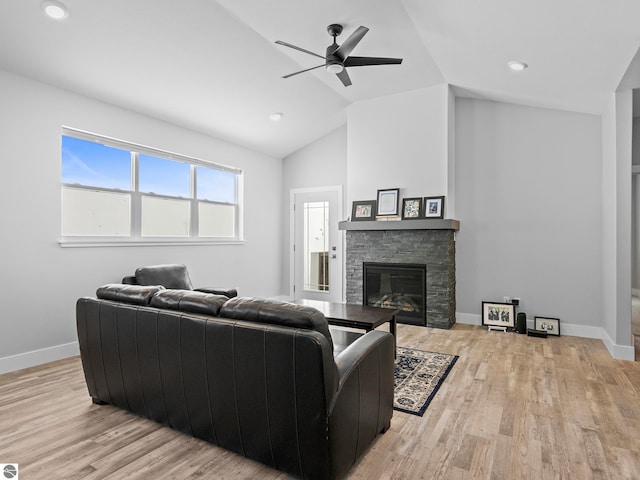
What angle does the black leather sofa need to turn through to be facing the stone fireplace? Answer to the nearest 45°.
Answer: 0° — it already faces it

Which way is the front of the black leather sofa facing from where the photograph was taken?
facing away from the viewer and to the right of the viewer

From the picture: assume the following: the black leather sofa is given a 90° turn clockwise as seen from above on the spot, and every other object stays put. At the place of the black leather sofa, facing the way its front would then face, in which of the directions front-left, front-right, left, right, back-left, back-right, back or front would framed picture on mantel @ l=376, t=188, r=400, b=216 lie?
left

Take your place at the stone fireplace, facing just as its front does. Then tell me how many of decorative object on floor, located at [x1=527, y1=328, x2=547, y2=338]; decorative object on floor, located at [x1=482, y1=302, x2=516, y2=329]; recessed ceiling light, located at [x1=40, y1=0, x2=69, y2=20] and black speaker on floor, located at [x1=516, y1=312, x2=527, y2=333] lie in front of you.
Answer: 1

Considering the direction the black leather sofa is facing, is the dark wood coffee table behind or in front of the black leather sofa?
in front

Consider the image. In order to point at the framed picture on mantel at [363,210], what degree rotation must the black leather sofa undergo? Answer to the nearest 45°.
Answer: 0° — it already faces it

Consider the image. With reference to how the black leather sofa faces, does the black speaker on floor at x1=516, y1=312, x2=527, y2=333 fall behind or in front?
in front

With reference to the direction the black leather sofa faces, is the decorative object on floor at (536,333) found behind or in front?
in front

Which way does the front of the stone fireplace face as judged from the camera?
facing the viewer and to the left of the viewer
